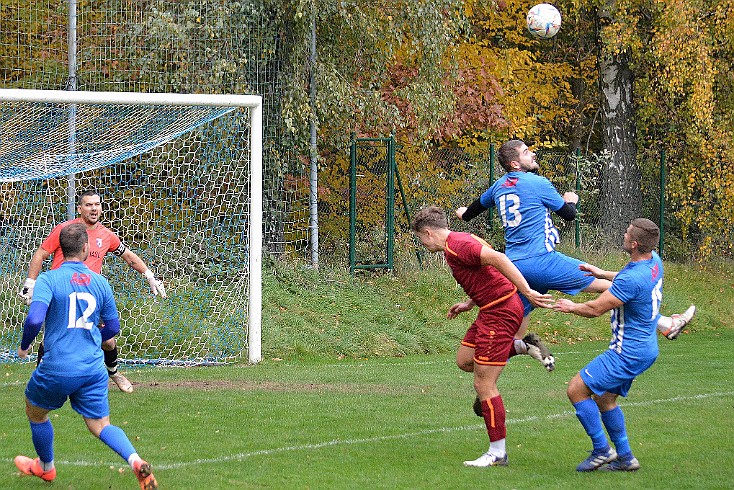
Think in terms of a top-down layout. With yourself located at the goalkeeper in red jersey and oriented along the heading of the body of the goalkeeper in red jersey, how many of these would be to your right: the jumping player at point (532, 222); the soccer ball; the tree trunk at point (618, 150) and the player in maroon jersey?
0

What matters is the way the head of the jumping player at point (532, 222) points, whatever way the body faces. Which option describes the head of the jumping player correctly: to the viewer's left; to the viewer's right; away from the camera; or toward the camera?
to the viewer's right

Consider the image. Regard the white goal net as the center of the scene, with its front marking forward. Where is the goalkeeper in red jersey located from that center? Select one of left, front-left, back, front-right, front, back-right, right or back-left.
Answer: front

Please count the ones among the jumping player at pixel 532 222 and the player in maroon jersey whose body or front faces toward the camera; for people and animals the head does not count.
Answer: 0

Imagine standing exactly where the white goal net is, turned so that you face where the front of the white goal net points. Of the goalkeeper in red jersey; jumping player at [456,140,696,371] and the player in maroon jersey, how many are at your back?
0

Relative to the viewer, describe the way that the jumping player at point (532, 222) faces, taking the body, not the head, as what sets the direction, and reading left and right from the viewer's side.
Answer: facing away from the viewer and to the right of the viewer

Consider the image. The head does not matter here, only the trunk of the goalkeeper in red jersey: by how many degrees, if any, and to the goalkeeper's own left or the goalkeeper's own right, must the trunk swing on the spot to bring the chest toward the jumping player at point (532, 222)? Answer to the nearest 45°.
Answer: approximately 45° to the goalkeeper's own left

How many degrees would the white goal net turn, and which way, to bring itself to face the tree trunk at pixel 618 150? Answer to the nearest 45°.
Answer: approximately 135° to its left

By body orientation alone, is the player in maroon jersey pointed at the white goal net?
no

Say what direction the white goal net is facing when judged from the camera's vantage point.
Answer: facing the viewer

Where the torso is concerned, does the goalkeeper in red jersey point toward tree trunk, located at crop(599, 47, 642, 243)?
no

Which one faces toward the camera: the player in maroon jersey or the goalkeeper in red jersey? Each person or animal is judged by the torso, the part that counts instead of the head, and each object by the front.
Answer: the goalkeeper in red jersey
